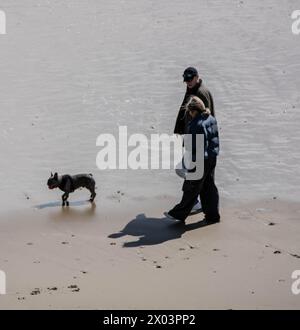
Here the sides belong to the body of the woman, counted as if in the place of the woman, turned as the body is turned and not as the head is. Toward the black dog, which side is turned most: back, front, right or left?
front

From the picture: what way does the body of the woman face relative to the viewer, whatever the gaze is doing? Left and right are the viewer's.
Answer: facing to the left of the viewer

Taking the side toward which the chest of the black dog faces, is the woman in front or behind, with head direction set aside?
behind

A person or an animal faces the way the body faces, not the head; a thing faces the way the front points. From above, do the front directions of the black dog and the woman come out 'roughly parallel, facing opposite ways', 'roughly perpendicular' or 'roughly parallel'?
roughly parallel

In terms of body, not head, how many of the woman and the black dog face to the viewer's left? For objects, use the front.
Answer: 2

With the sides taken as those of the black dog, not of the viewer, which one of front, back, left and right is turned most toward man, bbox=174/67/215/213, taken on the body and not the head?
back

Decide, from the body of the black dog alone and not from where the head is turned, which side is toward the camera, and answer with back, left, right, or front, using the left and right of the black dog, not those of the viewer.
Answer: left
